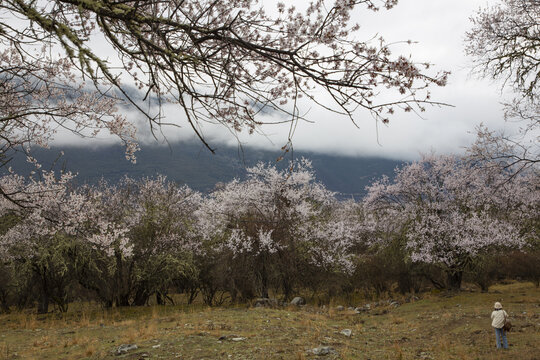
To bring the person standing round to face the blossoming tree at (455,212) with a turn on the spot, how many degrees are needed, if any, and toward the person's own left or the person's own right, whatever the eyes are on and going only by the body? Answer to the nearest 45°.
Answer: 0° — they already face it

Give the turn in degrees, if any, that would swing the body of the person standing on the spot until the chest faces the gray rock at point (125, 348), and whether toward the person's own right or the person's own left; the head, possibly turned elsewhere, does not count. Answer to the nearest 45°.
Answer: approximately 135° to the person's own left

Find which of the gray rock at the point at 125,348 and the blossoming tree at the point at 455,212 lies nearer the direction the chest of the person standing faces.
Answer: the blossoming tree

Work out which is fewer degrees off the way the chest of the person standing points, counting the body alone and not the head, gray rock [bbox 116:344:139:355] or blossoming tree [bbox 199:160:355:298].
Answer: the blossoming tree

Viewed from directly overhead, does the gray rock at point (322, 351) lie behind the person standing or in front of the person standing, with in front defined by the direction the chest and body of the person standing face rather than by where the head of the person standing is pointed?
behind

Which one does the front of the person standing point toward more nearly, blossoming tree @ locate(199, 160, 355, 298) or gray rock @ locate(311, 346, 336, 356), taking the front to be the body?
the blossoming tree

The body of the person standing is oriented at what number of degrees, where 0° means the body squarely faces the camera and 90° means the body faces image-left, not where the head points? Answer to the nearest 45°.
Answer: approximately 180°
